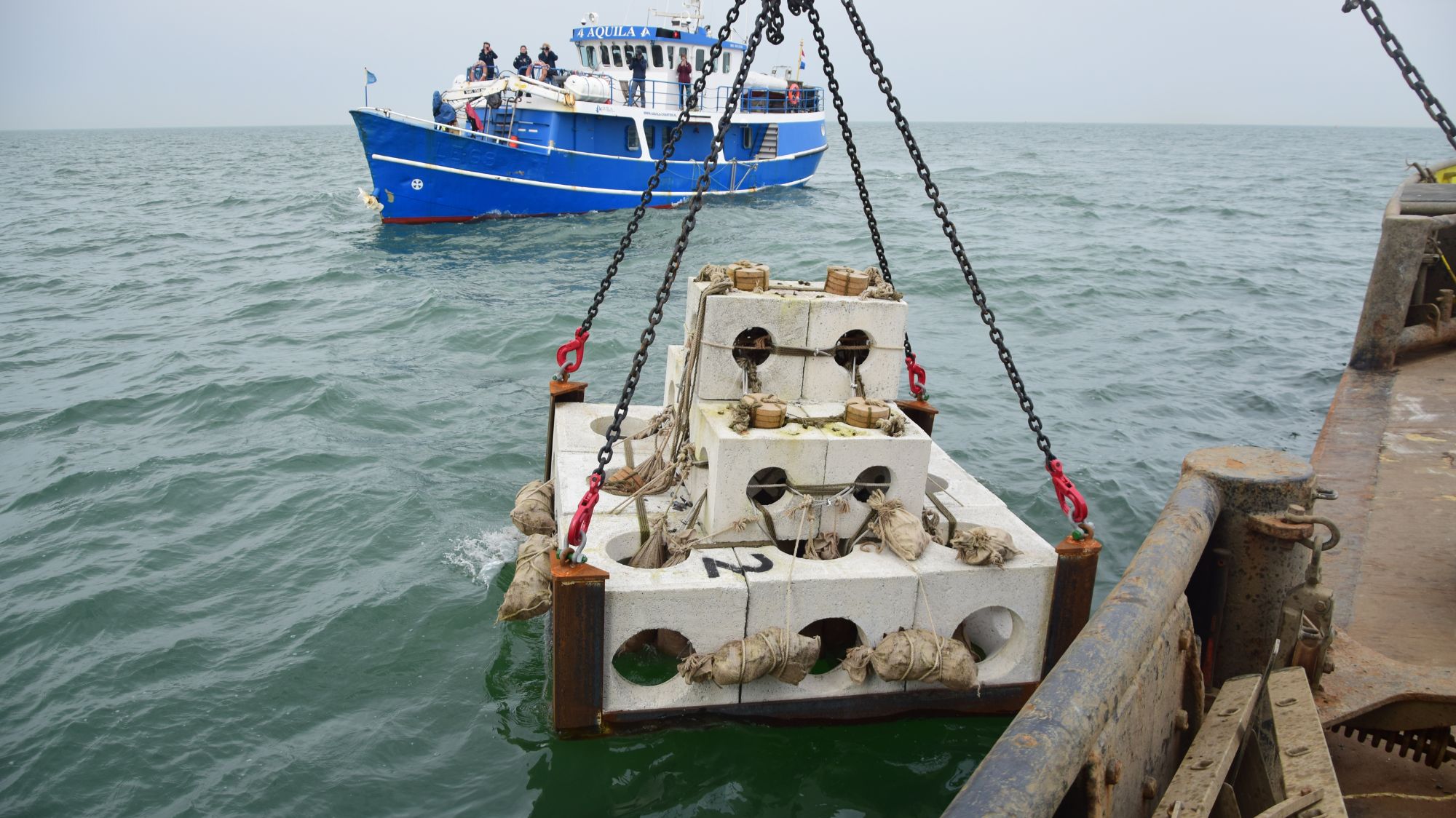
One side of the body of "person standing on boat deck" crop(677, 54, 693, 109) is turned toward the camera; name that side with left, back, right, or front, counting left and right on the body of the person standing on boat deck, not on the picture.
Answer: front

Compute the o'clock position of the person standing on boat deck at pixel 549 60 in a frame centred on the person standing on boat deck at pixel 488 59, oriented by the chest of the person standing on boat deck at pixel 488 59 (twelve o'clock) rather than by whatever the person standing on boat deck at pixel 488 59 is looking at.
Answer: the person standing on boat deck at pixel 549 60 is roughly at 9 o'clock from the person standing on boat deck at pixel 488 59.

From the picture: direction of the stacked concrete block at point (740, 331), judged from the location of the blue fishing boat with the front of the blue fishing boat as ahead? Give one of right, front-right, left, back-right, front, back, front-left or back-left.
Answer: front-left

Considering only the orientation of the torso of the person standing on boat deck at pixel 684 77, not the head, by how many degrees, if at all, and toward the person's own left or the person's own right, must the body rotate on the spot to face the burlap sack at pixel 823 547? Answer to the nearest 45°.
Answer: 0° — they already face it

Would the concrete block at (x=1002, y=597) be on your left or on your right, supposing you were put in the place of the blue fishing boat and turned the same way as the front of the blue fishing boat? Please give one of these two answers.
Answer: on your left

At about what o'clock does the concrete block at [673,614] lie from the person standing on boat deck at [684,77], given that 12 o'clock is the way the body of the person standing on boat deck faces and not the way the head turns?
The concrete block is roughly at 12 o'clock from the person standing on boat deck.

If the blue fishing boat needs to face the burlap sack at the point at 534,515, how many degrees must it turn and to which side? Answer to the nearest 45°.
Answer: approximately 45° to its left

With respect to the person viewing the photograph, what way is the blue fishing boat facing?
facing the viewer and to the left of the viewer

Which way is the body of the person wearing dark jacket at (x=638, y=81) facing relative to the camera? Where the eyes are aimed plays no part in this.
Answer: toward the camera

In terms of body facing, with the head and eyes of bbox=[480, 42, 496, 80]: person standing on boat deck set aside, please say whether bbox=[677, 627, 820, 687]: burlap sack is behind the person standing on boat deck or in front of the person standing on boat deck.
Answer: in front

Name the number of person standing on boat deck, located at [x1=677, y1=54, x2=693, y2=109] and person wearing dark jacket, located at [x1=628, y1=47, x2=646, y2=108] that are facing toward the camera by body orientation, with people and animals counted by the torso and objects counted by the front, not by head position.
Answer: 2

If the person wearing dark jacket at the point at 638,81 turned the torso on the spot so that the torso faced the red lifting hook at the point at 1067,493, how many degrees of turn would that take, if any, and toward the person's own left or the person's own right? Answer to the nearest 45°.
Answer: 0° — they already face it

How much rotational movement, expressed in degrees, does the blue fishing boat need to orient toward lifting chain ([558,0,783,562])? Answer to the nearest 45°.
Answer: approximately 45° to its left

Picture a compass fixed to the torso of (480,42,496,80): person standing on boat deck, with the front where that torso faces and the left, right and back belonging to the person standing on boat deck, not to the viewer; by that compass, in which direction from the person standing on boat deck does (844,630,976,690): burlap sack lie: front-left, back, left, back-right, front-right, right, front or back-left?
front

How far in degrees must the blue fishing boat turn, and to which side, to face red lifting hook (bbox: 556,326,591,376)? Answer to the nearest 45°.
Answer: approximately 45° to its left

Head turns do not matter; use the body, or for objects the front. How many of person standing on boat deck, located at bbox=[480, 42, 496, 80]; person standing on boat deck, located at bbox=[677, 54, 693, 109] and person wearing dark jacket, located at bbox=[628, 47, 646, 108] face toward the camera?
3

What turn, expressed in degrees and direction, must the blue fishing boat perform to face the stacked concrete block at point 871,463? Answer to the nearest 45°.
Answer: approximately 45° to its left
